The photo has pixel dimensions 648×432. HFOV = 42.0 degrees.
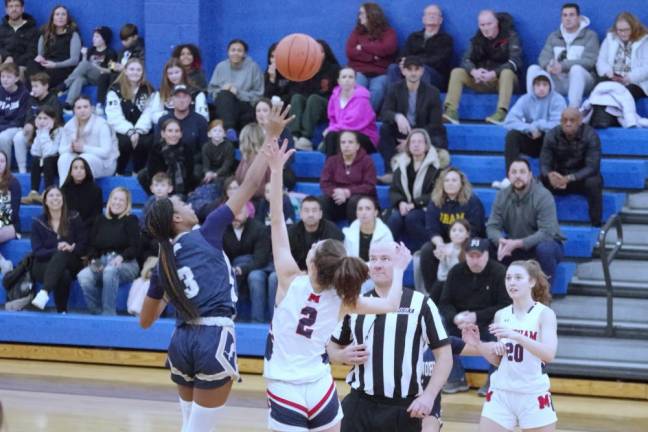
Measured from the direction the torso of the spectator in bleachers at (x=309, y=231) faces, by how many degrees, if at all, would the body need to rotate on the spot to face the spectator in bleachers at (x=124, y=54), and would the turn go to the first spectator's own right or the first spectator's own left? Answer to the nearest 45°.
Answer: approximately 135° to the first spectator's own right

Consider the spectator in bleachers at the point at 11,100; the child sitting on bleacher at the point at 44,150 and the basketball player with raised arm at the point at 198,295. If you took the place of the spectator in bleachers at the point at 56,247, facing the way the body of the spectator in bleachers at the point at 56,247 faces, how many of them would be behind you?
2

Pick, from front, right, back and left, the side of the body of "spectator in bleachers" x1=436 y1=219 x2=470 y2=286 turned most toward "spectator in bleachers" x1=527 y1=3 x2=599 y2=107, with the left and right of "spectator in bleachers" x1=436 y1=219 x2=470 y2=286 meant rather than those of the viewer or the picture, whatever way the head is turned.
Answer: back

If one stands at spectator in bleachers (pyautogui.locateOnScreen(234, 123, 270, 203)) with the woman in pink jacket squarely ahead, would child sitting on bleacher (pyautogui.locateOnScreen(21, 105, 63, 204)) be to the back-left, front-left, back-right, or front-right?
back-left

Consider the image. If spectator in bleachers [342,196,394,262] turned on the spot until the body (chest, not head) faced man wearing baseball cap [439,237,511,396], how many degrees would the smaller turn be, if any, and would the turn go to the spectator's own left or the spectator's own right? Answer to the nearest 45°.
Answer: approximately 45° to the spectator's own left

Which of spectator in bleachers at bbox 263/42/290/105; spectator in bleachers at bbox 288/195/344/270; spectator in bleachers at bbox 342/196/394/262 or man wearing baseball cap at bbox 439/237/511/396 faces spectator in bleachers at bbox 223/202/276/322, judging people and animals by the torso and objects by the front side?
spectator in bleachers at bbox 263/42/290/105

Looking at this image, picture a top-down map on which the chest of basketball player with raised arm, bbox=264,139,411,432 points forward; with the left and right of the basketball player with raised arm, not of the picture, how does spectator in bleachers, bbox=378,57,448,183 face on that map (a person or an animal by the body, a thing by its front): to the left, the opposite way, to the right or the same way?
the opposite way

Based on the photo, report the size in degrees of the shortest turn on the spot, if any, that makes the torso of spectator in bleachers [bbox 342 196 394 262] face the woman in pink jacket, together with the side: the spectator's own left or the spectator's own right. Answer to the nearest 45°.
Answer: approximately 180°

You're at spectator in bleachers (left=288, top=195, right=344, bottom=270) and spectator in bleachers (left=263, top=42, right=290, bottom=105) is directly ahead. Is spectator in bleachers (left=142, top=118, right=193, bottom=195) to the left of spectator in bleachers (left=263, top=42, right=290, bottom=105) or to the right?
left

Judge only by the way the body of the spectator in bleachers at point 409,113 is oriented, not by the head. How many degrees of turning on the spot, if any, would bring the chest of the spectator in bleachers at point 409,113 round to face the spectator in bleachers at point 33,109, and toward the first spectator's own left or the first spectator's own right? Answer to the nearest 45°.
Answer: approximately 90° to the first spectator's own right
